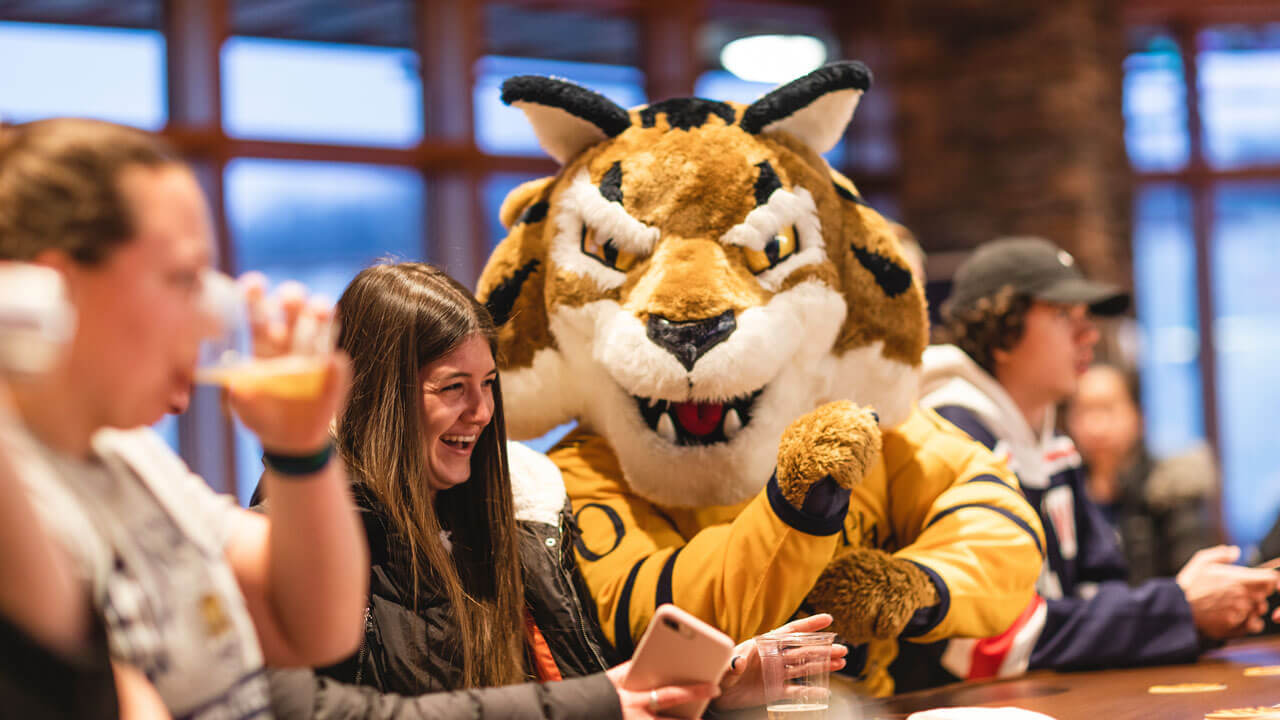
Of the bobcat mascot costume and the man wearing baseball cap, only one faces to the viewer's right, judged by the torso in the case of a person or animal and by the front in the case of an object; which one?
the man wearing baseball cap

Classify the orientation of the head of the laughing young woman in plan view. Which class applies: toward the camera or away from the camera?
toward the camera

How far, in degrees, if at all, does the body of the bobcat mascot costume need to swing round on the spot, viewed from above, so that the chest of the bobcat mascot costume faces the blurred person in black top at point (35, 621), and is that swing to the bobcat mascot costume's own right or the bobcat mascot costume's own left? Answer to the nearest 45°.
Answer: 0° — they already face them

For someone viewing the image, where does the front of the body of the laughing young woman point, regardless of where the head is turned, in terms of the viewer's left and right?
facing the viewer and to the right of the viewer

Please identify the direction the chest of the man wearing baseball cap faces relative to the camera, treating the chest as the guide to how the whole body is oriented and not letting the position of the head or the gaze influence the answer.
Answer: to the viewer's right

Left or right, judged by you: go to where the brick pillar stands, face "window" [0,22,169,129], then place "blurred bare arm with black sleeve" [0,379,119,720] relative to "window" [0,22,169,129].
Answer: left

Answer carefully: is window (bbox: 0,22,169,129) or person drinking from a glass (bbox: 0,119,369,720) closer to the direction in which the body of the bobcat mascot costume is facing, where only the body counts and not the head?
the person drinking from a glass

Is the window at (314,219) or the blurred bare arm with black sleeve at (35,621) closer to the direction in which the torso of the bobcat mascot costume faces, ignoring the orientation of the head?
the blurred bare arm with black sleeve

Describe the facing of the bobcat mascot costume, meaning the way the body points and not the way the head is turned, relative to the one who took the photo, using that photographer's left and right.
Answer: facing the viewer
